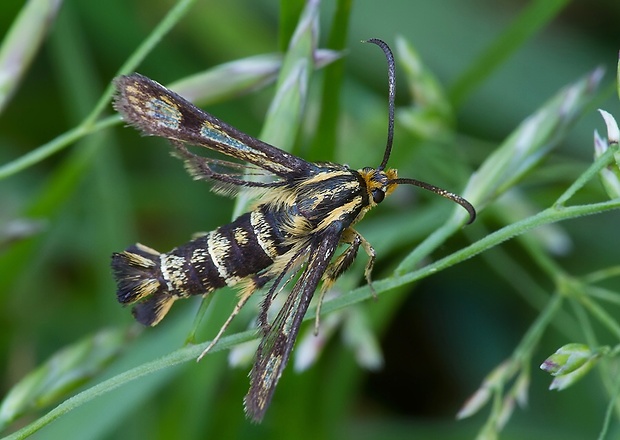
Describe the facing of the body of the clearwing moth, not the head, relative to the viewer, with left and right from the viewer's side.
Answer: facing to the right of the viewer
